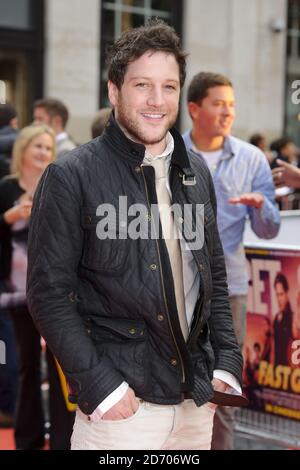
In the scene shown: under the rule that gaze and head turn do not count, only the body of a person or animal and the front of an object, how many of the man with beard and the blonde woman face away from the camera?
0

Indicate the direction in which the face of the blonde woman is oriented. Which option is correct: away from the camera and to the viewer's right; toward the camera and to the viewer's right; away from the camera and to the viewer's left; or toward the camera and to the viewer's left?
toward the camera and to the viewer's right

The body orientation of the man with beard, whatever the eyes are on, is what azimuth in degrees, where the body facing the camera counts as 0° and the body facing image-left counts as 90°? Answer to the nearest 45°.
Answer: approximately 315°

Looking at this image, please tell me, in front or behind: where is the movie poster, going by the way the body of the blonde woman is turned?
in front

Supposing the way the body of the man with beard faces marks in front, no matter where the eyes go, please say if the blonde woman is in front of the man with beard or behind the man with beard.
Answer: behind

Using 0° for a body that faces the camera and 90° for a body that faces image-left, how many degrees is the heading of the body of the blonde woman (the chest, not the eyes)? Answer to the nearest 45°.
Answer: approximately 315°

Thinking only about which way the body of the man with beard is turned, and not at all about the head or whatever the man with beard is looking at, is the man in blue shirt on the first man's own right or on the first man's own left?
on the first man's own left
